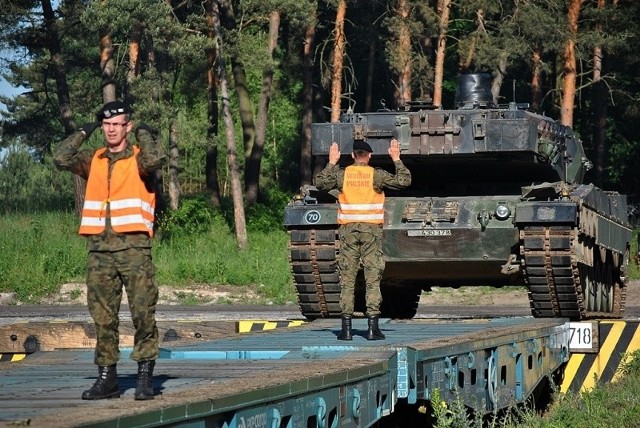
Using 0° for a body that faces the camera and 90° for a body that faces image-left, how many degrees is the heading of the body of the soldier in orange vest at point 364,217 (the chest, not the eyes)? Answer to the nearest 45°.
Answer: approximately 180°

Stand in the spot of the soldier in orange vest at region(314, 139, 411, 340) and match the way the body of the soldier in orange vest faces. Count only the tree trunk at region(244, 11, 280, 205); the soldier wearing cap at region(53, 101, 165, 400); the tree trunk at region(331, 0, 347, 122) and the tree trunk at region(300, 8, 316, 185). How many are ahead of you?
3

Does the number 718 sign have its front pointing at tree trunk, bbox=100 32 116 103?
no

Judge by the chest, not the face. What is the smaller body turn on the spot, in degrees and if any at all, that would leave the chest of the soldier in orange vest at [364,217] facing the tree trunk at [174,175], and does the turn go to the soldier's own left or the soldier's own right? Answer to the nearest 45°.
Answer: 0° — they already face it

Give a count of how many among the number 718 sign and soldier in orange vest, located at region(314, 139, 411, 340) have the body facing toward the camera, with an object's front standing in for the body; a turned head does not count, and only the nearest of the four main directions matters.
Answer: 1

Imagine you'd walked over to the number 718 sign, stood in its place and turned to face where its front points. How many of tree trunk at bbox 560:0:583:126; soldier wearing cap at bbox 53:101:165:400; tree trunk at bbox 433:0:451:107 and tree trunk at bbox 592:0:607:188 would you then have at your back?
3

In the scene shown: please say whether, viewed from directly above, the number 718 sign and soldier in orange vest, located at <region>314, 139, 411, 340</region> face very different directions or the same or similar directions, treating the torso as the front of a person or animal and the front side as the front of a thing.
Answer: very different directions

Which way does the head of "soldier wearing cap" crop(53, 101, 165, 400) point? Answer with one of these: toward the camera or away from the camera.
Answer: toward the camera

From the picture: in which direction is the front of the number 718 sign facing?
toward the camera

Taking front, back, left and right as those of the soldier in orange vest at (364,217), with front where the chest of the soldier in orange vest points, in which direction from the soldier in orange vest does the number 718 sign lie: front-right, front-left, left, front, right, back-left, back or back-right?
front-right

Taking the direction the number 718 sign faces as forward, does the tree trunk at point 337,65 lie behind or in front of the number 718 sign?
behind

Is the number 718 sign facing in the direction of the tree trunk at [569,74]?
no

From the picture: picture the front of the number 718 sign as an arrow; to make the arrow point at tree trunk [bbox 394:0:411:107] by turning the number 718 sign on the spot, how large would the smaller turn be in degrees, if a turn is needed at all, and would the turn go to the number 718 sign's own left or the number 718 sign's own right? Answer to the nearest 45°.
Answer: approximately 180°

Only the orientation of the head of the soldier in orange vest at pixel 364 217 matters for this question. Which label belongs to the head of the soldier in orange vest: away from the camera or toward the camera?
away from the camera

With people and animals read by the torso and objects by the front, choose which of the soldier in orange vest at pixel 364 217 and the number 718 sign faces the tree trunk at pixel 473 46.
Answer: the soldier in orange vest

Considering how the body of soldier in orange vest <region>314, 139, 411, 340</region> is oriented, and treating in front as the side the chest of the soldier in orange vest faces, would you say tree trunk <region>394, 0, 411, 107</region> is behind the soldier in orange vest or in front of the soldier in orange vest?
in front

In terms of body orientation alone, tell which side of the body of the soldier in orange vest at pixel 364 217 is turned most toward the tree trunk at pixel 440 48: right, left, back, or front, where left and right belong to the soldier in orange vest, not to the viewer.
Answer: front

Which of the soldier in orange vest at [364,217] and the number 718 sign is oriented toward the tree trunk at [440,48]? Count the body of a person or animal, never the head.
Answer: the soldier in orange vest
